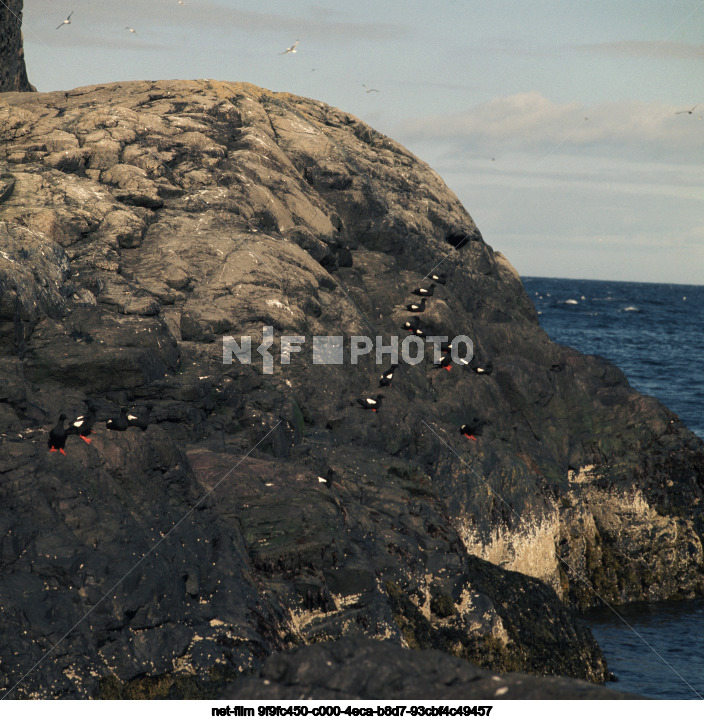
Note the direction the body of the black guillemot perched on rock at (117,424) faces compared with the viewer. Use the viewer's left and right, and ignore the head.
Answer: facing to the right of the viewer

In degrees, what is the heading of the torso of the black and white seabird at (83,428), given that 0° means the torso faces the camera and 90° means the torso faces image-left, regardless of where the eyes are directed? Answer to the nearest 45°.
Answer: approximately 270°

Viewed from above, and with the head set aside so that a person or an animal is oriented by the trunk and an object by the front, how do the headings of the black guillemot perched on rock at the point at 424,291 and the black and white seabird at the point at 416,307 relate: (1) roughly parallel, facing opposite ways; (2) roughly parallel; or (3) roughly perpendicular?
roughly parallel

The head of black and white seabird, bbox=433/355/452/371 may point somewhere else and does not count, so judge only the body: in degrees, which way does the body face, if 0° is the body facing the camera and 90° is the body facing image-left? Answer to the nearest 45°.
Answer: approximately 270°
